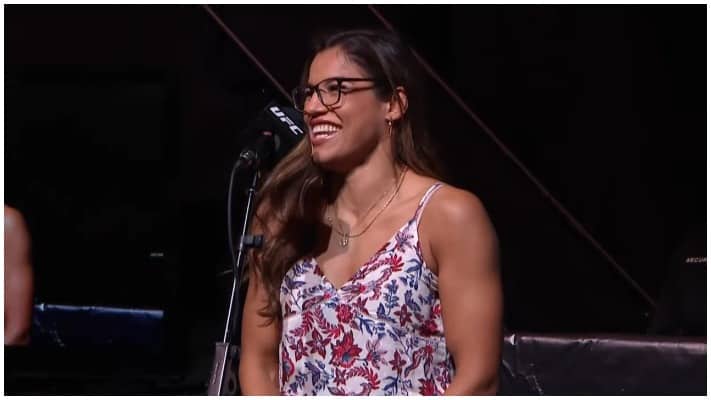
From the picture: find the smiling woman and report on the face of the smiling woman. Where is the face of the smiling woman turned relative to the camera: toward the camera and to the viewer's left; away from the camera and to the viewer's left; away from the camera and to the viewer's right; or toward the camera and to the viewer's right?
toward the camera and to the viewer's left

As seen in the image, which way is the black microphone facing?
to the viewer's right
